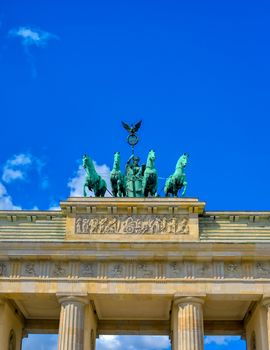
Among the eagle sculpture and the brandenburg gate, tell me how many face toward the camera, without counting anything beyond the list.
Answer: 2

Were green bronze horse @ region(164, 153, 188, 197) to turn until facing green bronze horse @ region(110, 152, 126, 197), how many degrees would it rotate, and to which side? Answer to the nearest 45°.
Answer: approximately 135° to its right

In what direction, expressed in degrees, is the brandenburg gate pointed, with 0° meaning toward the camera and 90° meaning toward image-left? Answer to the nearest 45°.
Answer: approximately 0°

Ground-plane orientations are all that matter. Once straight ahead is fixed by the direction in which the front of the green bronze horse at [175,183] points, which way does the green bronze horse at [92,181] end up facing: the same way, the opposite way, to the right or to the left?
to the right
